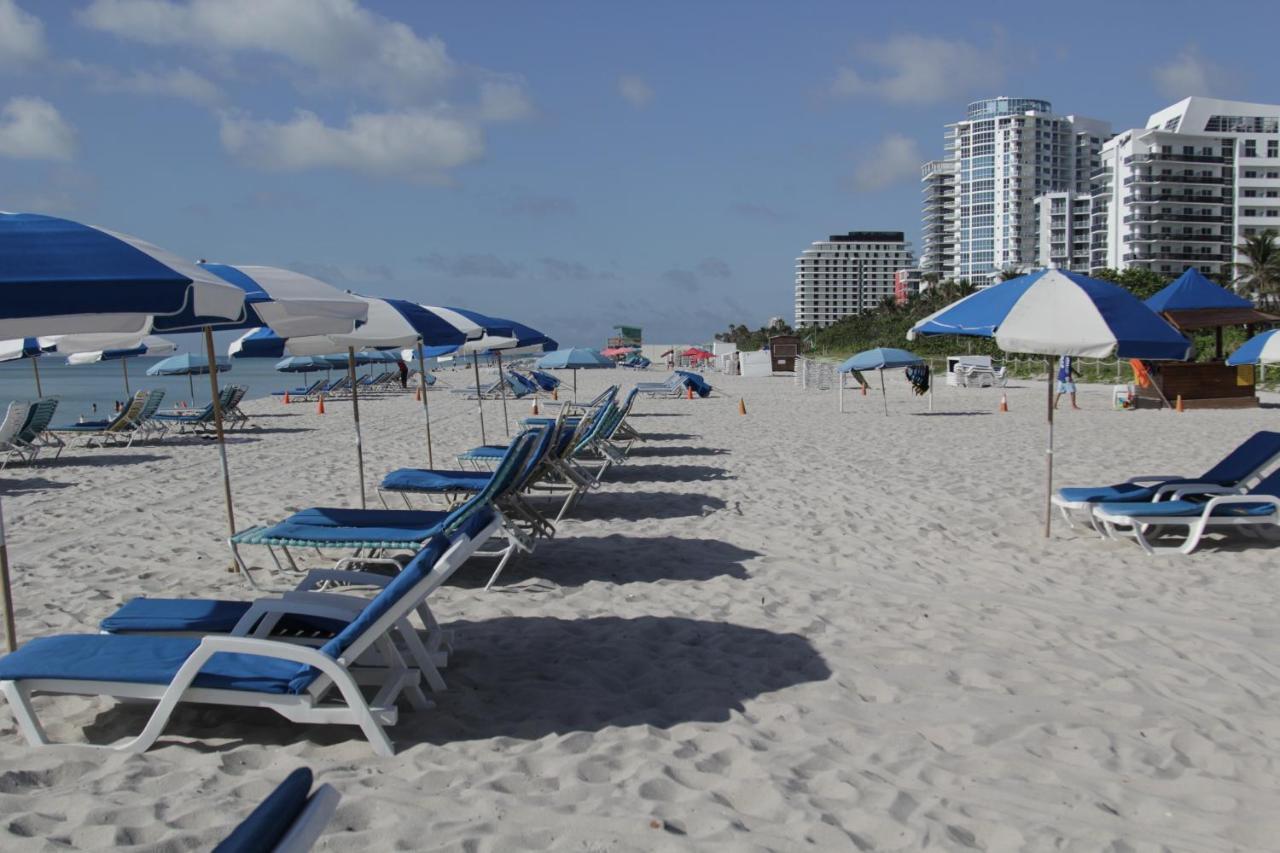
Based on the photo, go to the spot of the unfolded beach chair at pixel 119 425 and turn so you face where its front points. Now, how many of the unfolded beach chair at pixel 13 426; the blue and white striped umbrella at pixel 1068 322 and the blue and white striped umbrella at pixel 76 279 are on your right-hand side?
0

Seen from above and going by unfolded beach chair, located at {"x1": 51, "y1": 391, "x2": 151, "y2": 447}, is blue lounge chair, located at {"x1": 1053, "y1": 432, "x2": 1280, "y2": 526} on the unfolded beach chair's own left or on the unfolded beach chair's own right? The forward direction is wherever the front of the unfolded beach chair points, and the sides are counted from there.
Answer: on the unfolded beach chair's own left

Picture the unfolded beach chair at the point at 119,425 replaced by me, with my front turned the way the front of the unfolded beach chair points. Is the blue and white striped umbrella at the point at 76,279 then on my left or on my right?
on my left

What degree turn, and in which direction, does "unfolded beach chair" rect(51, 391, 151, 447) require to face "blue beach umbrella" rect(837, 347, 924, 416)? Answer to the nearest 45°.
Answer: approximately 180°

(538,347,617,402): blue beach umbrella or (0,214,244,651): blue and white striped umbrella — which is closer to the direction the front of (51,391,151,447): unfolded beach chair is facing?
the blue and white striped umbrella

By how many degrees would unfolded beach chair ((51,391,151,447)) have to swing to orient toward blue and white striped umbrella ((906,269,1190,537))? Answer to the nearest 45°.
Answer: approximately 135° to its left

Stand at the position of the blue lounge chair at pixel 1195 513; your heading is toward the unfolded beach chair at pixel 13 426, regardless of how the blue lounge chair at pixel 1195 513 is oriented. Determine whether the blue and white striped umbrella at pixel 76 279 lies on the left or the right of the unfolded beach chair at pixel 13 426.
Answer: left

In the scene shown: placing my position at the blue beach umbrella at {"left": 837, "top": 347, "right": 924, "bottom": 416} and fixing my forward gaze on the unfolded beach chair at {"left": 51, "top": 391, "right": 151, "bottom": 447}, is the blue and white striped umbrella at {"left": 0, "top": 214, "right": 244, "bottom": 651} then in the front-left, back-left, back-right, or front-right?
front-left

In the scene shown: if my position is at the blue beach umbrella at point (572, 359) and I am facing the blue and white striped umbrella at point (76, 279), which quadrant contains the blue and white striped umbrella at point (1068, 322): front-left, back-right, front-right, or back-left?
front-left

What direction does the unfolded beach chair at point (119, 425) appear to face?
to the viewer's left

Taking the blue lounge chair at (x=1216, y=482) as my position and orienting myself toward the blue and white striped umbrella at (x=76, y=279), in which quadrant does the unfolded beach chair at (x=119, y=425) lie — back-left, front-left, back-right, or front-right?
front-right

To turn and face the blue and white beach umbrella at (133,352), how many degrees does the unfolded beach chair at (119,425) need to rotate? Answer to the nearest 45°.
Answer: approximately 90° to its right

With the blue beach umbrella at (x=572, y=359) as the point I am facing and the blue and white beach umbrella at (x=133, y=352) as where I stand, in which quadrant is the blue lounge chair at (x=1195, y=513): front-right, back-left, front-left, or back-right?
front-right

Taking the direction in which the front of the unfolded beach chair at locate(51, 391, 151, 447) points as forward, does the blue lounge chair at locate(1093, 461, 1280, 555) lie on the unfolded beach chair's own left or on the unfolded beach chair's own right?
on the unfolded beach chair's own left
